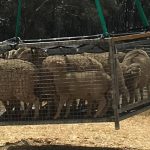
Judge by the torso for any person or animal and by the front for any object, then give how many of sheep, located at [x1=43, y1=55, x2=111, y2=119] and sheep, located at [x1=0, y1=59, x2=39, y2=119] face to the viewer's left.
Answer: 2

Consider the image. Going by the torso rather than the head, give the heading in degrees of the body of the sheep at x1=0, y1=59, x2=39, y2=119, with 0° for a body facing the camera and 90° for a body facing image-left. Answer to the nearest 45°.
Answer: approximately 90°

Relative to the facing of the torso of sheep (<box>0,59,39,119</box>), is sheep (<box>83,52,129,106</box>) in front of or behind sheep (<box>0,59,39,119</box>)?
behind

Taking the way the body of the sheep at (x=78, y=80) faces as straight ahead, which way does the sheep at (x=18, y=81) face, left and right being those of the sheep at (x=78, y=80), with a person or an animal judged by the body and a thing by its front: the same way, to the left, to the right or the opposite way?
the same way

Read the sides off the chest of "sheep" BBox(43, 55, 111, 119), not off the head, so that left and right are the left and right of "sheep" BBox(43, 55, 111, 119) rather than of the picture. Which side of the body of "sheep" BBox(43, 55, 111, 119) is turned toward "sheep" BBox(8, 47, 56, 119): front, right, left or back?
front

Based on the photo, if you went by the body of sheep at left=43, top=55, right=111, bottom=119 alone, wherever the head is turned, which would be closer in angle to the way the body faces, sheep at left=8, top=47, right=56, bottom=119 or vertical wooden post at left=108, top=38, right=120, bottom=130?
the sheep

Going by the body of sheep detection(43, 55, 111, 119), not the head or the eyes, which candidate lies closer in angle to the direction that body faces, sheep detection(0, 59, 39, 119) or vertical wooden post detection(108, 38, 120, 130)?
the sheep

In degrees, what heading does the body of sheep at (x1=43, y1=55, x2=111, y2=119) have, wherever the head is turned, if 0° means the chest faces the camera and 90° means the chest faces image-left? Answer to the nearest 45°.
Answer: approximately 90°

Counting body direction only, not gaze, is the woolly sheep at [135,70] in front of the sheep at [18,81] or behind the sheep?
behind
